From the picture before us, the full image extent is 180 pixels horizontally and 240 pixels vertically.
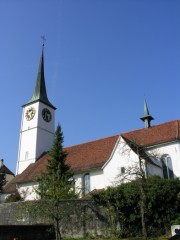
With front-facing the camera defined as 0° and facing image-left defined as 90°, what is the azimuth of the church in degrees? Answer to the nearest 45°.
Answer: approximately 135°
